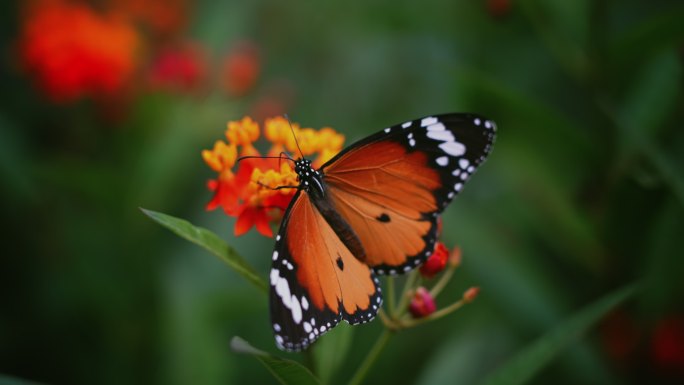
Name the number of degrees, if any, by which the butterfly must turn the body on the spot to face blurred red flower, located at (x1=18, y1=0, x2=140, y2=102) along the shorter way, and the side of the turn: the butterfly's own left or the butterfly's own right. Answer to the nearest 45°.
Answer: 0° — it already faces it

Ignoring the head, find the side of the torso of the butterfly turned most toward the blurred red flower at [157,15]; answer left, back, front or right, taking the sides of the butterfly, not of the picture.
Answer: front

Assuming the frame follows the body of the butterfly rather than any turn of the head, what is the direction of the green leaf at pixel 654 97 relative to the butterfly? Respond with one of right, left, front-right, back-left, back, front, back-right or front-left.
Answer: right

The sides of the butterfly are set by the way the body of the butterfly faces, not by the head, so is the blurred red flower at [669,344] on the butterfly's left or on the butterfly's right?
on the butterfly's right

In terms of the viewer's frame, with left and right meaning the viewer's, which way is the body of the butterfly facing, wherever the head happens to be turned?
facing away from the viewer and to the left of the viewer

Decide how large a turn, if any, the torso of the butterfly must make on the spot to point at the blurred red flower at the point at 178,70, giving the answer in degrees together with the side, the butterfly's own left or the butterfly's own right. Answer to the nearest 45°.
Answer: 0° — it already faces it

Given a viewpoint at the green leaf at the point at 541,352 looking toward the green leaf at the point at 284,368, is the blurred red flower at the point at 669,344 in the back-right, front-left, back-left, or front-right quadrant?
back-right
